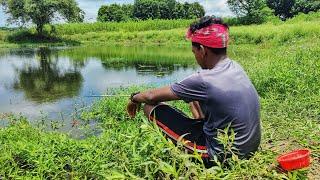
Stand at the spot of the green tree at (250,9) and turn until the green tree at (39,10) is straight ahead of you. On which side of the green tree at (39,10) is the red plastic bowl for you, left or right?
left

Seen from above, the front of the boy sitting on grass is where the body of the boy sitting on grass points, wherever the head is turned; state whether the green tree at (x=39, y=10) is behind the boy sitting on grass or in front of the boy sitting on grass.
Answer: in front

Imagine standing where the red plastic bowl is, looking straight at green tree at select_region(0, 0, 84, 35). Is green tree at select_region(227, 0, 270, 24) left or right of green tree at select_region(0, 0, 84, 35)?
right

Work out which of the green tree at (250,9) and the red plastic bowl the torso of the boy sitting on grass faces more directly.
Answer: the green tree

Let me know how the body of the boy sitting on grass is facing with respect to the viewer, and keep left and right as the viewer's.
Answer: facing away from the viewer and to the left of the viewer

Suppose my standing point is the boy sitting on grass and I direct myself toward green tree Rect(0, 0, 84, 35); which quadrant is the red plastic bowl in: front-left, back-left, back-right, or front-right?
back-right

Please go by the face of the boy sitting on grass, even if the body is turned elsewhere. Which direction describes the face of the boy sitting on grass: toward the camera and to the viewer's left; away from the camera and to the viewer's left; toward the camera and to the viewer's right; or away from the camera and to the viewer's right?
away from the camera and to the viewer's left

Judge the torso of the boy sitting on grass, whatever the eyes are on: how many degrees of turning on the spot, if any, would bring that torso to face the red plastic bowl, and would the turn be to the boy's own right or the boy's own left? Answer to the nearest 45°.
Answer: approximately 180°

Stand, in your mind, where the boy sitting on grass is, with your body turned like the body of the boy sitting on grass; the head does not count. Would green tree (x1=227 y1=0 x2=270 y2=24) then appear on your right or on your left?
on your right

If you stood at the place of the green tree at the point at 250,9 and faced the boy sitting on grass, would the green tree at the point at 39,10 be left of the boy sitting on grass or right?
right
